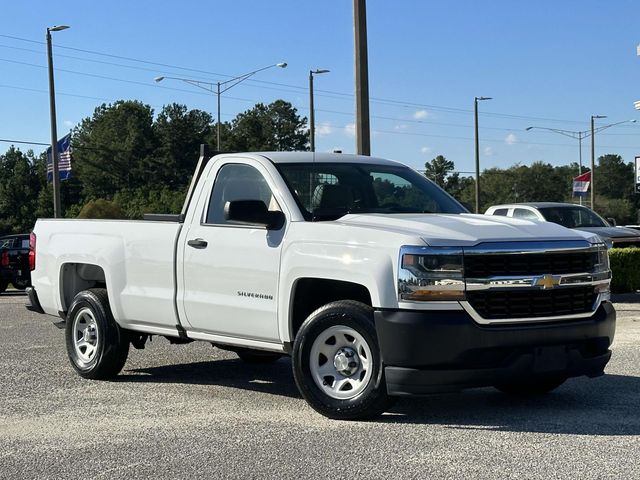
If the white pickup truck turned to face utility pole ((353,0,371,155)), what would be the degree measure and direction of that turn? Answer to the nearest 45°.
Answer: approximately 135° to its left

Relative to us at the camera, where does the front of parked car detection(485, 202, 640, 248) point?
facing the viewer and to the right of the viewer

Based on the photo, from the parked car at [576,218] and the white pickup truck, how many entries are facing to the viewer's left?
0

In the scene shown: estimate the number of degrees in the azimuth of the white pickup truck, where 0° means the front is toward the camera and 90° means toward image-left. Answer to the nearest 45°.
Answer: approximately 315°

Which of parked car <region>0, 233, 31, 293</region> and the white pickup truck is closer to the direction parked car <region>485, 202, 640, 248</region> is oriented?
the white pickup truck

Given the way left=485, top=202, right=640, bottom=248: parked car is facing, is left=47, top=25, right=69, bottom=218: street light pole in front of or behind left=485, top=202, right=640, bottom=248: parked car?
behind

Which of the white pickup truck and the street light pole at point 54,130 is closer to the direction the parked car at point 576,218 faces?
the white pickup truck
